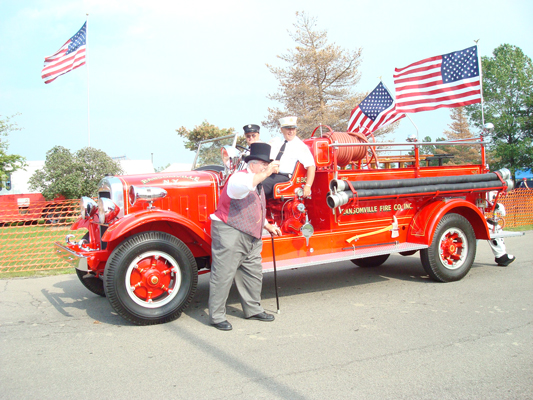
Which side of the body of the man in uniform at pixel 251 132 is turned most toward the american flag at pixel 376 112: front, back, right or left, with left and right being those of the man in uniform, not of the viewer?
back

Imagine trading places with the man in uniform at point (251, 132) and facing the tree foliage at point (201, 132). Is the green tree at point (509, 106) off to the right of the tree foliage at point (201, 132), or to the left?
right

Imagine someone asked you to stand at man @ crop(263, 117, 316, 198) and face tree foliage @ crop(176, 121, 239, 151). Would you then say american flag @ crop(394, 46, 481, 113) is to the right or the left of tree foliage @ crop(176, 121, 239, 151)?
right

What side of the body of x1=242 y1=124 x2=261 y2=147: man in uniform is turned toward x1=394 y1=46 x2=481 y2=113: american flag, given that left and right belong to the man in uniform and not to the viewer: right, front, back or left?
back

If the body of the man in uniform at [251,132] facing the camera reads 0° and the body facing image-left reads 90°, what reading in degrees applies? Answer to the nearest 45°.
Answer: approximately 45°

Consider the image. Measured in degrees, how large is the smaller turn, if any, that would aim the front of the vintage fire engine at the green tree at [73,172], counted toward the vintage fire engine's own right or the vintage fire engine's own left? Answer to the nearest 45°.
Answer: approximately 90° to the vintage fire engine's own right

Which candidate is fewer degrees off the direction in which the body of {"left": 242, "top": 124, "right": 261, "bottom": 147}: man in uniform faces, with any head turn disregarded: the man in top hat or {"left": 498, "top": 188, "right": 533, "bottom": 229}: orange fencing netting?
the man in top hat

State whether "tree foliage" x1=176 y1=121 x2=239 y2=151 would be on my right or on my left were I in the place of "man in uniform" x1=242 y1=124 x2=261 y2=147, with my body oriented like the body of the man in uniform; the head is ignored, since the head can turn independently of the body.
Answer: on my right

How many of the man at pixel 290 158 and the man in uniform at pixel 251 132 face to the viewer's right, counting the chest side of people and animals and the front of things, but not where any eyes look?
0

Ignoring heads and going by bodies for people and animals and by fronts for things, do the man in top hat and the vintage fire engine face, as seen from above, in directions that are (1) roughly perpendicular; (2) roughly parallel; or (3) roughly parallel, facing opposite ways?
roughly perpendicular

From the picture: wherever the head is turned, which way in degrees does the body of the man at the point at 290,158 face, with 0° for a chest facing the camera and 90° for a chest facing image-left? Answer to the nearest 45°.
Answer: approximately 45°

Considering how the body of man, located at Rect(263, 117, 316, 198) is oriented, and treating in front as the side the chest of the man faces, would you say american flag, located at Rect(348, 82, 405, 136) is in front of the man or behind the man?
behind

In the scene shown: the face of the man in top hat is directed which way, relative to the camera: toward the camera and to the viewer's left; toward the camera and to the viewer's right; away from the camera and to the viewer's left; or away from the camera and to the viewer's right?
toward the camera and to the viewer's right

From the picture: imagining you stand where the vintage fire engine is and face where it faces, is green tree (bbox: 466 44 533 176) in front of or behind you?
behind
